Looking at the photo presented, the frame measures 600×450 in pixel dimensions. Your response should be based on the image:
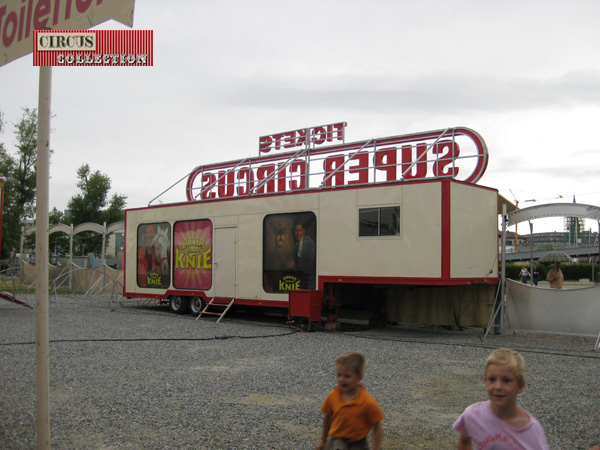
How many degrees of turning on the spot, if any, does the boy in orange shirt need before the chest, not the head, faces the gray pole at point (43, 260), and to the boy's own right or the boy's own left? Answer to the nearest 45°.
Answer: approximately 45° to the boy's own right

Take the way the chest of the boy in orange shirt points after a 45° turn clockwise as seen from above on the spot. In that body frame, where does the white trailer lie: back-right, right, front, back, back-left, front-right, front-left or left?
right

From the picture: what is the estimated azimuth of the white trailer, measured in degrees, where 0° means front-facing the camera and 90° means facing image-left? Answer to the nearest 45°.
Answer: approximately 315°

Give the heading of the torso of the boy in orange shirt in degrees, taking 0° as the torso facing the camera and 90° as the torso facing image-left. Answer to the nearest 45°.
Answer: approximately 45°

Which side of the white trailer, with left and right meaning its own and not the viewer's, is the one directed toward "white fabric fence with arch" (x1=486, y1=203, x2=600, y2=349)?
front

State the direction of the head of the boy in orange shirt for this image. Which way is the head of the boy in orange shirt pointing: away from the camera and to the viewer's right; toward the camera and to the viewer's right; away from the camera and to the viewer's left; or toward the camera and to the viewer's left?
toward the camera and to the viewer's left
